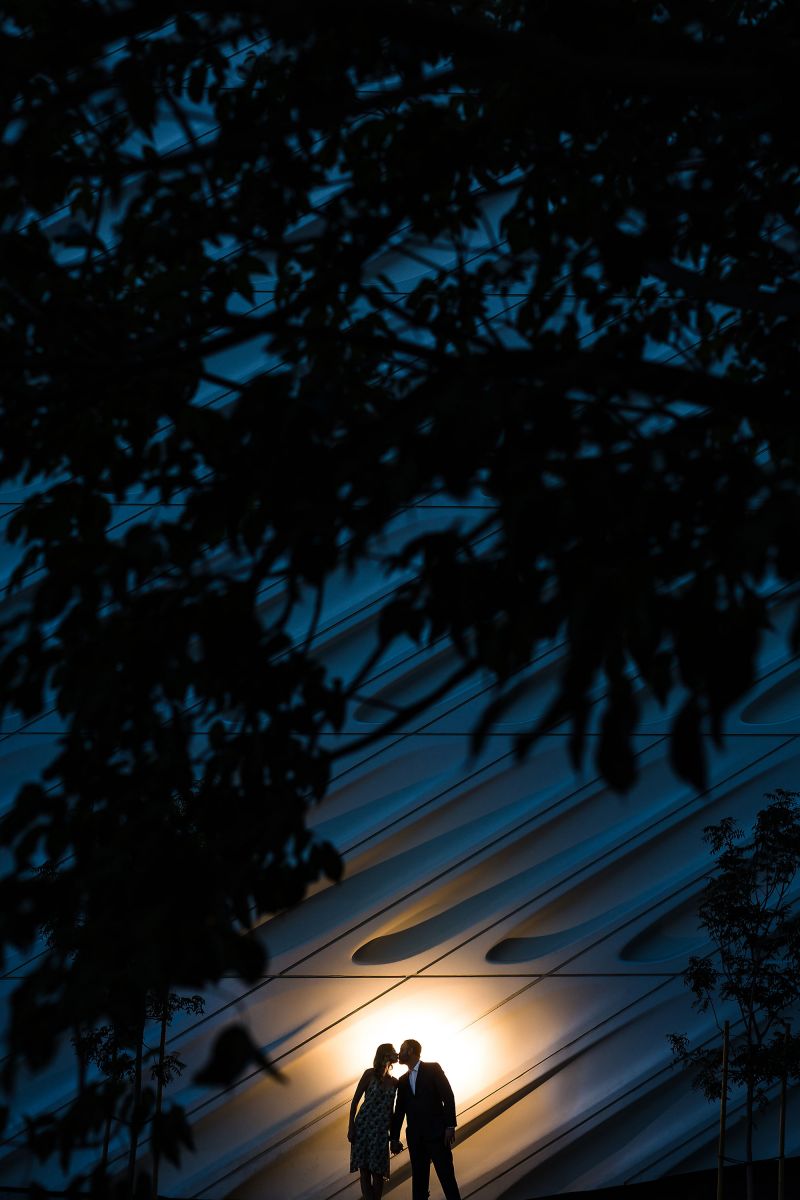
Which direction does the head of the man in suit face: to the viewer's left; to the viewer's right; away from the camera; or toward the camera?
to the viewer's left

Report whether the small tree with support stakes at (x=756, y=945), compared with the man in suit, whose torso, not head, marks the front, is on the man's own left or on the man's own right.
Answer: on the man's own left

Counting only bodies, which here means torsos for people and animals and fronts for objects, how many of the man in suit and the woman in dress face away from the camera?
0

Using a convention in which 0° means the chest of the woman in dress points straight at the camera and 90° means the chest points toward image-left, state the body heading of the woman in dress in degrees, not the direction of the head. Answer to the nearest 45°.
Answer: approximately 315°

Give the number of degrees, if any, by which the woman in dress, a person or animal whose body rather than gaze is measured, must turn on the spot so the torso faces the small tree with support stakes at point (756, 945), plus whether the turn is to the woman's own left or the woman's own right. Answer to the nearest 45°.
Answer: approximately 45° to the woman's own left

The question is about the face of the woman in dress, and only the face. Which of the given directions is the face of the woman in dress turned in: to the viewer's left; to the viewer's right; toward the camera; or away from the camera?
to the viewer's right
